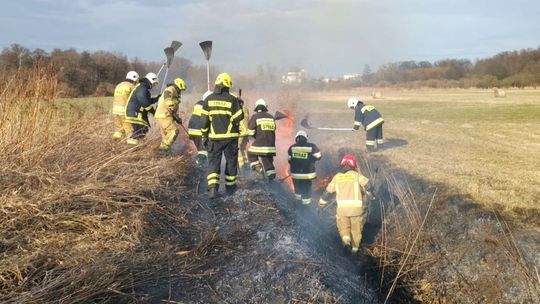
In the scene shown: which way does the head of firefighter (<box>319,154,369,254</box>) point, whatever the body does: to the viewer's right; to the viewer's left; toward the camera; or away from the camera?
away from the camera

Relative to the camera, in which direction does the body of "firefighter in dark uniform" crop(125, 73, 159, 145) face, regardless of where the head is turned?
to the viewer's right

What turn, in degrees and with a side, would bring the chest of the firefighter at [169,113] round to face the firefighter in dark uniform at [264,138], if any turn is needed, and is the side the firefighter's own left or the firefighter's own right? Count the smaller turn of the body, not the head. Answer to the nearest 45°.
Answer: approximately 45° to the firefighter's own right

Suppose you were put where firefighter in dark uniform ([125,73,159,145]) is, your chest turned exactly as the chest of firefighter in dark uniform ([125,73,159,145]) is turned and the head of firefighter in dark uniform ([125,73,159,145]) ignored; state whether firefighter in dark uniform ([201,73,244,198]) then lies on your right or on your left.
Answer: on your right

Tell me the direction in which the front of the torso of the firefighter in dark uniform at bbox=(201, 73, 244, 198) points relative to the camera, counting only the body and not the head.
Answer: away from the camera

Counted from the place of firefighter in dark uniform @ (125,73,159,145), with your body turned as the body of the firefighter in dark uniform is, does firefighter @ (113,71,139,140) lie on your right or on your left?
on your left

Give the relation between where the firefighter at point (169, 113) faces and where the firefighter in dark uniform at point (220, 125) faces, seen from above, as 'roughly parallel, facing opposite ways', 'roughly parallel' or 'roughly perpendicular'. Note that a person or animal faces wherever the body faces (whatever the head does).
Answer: roughly perpendicular

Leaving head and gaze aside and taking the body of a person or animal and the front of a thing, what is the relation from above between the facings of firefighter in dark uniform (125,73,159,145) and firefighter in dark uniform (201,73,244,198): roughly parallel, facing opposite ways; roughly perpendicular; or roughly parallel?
roughly perpendicular

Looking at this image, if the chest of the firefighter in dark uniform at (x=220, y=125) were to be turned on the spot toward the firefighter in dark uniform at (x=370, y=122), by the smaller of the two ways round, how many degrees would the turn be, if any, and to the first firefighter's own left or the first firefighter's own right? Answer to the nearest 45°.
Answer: approximately 45° to the first firefighter's own right

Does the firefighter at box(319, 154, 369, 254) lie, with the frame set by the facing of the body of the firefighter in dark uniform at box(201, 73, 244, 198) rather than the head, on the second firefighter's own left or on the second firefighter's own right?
on the second firefighter's own right

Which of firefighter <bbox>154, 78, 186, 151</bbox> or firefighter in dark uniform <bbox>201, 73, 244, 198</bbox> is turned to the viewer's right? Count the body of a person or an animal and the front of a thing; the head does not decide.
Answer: the firefighter

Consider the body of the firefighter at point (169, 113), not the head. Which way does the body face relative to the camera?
to the viewer's right
